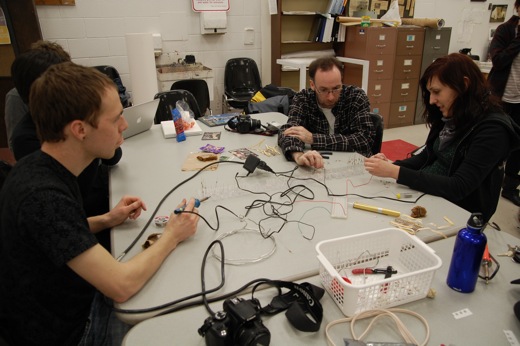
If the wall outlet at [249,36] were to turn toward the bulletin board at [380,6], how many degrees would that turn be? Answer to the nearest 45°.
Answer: approximately 90° to its left

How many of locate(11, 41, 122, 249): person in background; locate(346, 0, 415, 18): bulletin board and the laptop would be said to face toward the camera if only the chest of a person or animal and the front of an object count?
1

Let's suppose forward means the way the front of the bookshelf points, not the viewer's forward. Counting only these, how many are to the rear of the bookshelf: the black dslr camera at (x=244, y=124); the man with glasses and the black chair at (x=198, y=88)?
0

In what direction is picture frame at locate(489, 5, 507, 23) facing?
toward the camera

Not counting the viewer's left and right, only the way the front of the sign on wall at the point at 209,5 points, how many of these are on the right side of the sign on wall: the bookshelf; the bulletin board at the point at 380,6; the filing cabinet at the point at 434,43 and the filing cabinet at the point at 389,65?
0

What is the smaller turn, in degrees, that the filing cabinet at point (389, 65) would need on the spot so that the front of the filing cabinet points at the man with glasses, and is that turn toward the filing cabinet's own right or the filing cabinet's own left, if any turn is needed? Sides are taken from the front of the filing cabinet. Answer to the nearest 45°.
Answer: approximately 45° to the filing cabinet's own right

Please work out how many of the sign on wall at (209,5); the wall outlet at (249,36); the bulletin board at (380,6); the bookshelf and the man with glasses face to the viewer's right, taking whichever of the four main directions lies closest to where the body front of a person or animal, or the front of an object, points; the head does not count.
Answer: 0

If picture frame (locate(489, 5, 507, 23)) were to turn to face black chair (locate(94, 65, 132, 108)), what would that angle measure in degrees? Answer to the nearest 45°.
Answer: approximately 45° to its right

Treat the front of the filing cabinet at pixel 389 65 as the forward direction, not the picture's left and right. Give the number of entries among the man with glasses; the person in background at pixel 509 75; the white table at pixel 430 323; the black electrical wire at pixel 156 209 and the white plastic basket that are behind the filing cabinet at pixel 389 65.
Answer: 0

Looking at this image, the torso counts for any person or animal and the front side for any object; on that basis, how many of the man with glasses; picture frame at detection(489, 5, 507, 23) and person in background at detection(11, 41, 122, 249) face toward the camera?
2

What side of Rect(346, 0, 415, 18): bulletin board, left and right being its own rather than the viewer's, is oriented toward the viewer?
front

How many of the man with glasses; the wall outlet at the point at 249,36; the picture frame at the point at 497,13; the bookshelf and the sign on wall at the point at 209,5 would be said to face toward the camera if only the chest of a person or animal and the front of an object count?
5

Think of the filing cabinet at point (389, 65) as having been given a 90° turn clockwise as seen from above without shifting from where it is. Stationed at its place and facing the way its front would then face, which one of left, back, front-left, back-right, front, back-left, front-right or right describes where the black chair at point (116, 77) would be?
front

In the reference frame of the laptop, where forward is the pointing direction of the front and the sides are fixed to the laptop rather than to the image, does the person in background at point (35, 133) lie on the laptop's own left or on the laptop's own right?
on the laptop's own left

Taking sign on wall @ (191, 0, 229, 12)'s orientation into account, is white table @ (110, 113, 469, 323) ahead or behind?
ahead

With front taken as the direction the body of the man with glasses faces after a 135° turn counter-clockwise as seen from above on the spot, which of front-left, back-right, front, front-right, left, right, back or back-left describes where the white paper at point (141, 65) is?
left

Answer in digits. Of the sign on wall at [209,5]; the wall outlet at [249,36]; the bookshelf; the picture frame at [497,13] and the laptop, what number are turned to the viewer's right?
0

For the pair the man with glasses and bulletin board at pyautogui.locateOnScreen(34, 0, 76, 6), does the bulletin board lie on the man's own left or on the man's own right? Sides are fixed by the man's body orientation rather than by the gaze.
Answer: on the man's own right

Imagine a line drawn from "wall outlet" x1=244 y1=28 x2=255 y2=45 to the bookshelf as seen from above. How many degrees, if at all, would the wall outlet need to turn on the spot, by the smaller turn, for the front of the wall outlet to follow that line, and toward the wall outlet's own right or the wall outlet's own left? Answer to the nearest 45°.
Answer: approximately 90° to the wall outlet's own left

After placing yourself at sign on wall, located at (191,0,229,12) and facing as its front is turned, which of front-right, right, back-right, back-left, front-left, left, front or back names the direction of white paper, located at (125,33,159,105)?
front-right
